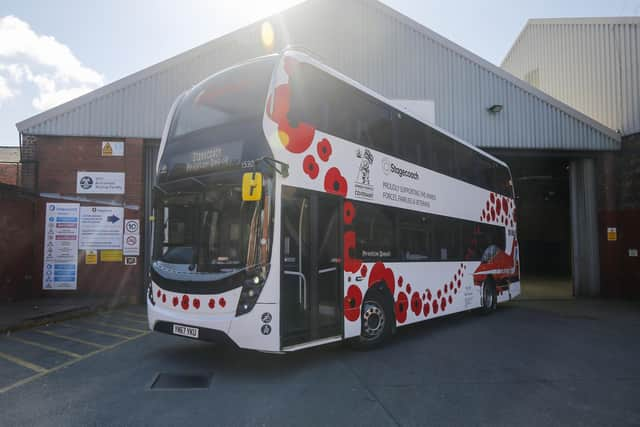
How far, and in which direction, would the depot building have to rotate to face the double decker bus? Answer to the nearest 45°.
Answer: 0° — it already faces it

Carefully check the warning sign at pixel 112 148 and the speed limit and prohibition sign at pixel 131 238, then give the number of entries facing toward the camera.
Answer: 2

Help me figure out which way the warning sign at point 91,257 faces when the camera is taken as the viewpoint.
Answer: facing the viewer

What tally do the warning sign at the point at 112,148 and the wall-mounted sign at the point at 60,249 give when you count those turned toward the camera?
2

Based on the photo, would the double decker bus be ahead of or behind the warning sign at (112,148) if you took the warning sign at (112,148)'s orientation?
ahead

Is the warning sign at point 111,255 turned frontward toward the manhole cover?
yes

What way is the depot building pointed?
toward the camera

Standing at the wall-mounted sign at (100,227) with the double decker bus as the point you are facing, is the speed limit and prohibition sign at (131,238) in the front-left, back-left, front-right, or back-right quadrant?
front-left

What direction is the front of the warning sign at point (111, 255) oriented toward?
toward the camera

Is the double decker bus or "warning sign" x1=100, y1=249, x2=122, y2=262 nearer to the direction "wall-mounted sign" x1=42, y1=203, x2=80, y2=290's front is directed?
the double decker bus

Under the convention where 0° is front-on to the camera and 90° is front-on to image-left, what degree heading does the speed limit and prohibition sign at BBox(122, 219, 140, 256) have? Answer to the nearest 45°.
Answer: approximately 0°

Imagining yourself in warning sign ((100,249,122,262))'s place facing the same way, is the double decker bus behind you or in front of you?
in front

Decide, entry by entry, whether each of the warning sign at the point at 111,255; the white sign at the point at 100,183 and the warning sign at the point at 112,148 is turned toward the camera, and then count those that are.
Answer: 3

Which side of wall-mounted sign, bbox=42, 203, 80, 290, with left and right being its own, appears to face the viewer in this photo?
front
